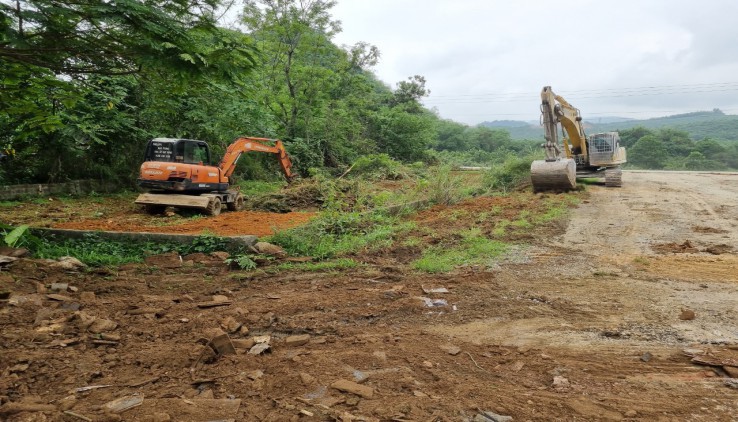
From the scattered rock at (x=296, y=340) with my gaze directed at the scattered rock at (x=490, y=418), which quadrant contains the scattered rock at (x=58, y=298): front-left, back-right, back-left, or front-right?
back-right

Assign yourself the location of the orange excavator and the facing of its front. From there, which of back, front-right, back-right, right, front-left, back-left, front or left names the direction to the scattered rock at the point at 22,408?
back-right

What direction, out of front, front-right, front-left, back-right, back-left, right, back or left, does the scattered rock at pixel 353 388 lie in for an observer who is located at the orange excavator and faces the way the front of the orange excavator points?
back-right

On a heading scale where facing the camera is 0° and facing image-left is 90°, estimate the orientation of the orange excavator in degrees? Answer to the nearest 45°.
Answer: approximately 225°

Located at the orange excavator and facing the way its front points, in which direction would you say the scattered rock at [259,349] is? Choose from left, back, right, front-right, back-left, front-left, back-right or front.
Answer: back-right

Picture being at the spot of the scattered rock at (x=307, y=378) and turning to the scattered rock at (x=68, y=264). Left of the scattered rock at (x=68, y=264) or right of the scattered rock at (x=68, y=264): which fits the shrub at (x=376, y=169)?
right

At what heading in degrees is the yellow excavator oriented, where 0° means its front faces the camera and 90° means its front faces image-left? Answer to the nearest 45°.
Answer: approximately 45°

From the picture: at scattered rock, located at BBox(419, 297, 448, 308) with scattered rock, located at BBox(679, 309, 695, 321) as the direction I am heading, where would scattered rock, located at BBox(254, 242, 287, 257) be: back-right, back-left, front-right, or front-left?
back-left

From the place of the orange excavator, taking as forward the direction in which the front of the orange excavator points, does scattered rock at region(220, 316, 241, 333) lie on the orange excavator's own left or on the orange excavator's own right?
on the orange excavator's own right

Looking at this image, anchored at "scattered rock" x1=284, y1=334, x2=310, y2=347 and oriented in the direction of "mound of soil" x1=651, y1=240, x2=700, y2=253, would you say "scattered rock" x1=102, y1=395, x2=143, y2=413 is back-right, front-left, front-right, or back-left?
back-right

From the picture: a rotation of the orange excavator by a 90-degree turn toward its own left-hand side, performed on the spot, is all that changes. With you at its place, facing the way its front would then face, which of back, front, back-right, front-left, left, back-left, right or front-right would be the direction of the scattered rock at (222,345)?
back-left

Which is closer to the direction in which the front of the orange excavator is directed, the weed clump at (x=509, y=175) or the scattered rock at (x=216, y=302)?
the weed clump

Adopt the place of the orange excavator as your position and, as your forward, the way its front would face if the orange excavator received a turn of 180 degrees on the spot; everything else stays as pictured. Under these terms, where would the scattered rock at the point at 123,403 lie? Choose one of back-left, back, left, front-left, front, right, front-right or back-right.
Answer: front-left
